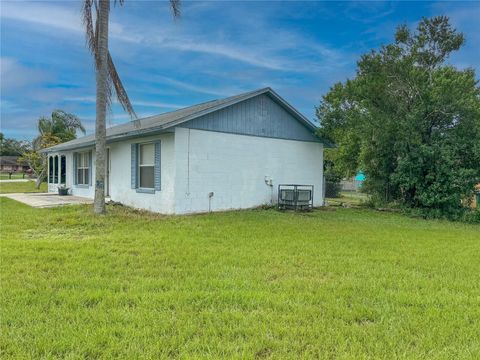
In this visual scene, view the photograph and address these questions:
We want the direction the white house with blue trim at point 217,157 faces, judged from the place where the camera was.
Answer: facing the viewer and to the left of the viewer

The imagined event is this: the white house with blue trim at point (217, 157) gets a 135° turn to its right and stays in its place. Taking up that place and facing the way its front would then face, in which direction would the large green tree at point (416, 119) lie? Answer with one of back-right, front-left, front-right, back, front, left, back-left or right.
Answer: right

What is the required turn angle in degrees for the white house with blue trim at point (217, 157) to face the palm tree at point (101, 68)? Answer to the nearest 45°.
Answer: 0° — it already faces it

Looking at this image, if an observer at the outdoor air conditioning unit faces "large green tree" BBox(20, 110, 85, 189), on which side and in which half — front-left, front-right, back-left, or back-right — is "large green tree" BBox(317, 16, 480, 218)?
back-right

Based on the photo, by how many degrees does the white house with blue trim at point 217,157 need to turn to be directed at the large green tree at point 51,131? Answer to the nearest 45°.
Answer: approximately 90° to its right

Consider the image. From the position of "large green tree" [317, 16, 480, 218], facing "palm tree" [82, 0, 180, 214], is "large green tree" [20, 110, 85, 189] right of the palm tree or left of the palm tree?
right

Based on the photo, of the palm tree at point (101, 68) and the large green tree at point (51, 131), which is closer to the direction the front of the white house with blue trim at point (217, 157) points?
the palm tree
